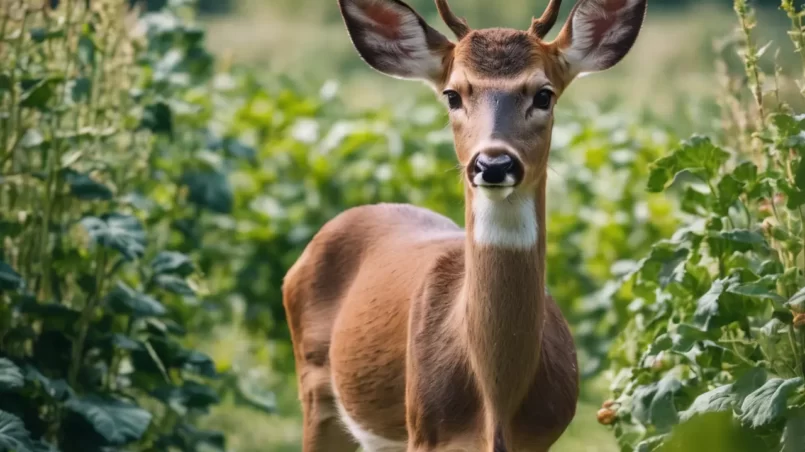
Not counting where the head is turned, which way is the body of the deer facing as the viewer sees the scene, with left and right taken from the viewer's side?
facing the viewer and to the right of the viewer
